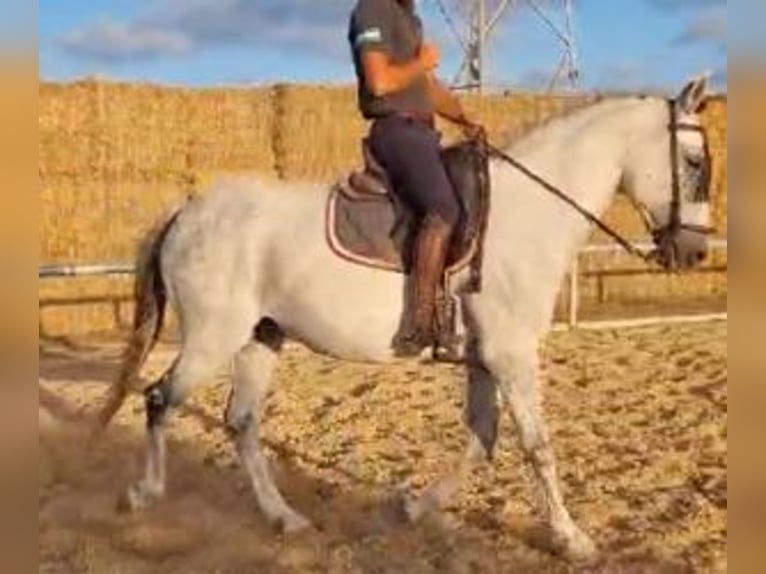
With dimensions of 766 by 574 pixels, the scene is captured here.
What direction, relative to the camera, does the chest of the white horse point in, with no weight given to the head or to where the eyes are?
to the viewer's right
